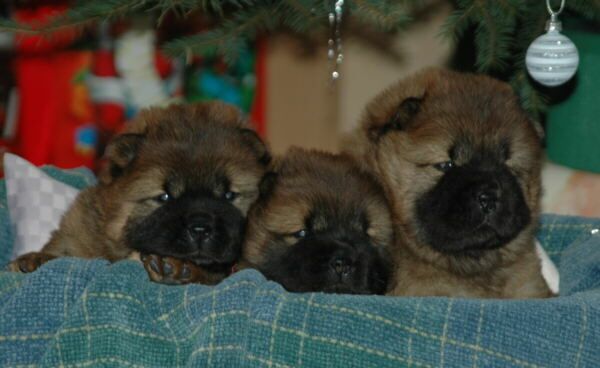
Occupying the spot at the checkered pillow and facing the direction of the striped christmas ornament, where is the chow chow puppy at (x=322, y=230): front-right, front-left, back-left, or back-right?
front-right

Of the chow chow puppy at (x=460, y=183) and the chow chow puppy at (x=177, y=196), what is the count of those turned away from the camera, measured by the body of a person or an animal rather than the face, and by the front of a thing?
0

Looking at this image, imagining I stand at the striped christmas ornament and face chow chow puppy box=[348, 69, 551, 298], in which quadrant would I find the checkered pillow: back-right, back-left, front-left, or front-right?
front-right

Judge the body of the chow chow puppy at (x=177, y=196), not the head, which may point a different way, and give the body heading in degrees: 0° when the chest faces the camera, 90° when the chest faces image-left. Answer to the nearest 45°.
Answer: approximately 315°

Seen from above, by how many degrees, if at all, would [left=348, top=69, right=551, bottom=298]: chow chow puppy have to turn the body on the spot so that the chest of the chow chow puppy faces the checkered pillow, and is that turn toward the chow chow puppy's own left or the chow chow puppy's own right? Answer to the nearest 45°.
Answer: approximately 135° to the chow chow puppy's own right
